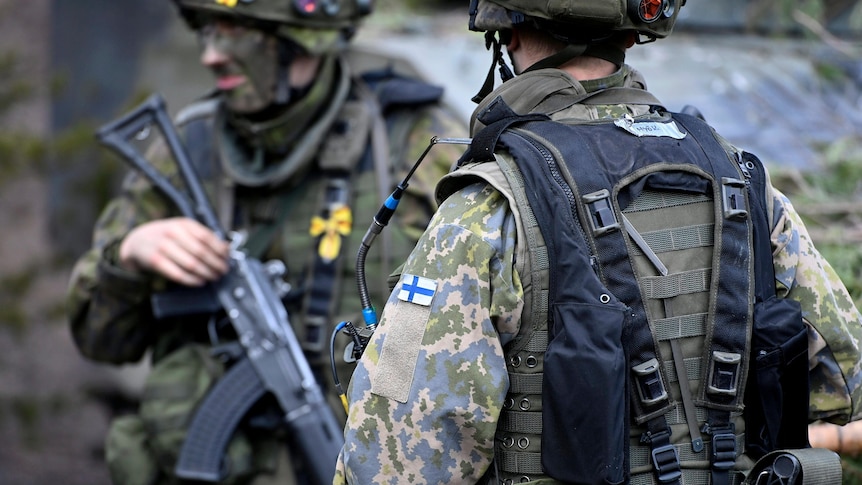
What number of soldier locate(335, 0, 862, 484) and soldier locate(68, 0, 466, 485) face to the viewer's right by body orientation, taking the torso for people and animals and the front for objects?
0

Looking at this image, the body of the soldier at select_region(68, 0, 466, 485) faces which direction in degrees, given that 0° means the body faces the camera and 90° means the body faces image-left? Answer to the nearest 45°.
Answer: approximately 45°

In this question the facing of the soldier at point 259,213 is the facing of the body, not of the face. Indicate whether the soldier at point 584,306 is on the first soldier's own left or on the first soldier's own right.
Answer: on the first soldier's own left

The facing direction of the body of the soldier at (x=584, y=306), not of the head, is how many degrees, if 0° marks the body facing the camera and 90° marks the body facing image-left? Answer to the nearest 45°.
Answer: approximately 135°

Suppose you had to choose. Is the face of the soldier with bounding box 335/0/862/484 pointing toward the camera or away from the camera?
away from the camera

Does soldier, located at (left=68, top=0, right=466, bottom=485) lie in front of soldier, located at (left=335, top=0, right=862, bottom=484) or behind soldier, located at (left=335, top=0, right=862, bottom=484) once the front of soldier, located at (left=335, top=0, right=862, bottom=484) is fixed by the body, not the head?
in front
